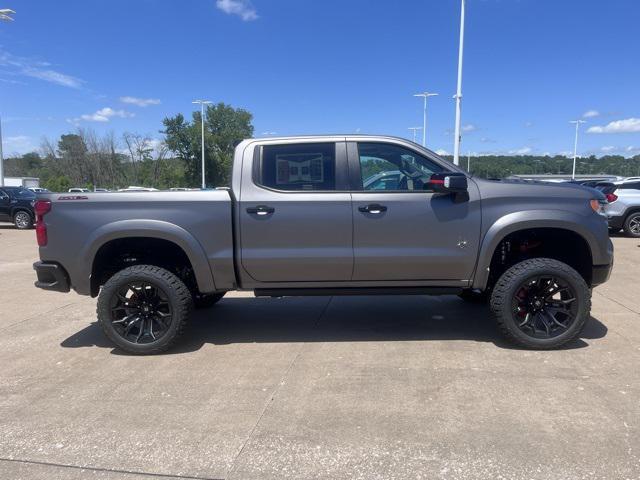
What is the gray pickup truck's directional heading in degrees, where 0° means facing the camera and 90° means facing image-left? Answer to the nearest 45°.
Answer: approximately 270°

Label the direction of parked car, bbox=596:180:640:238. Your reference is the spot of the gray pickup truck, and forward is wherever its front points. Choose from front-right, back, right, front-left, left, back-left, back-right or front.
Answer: front-left

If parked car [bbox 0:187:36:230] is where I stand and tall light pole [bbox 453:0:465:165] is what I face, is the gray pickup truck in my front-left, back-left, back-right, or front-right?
front-right

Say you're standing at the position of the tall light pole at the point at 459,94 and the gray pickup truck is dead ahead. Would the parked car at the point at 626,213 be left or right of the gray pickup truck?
left

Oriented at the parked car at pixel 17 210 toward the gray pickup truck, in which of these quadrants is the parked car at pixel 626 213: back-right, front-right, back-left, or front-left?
front-left

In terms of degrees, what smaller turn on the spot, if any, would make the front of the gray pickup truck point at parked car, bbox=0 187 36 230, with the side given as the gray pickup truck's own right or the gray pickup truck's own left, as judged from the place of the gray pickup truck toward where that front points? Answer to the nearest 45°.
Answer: approximately 135° to the gray pickup truck's own left

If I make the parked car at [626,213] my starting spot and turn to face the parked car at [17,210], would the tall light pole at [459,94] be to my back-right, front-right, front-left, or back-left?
front-right

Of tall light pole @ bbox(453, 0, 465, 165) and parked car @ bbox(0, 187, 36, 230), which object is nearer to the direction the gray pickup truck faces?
the tall light pole
